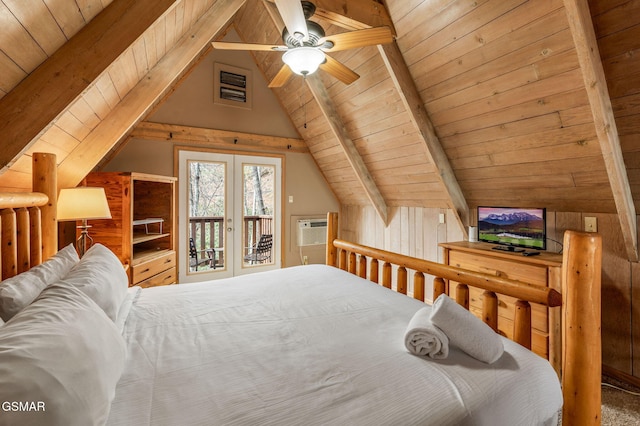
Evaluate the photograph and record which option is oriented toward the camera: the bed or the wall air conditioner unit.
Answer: the wall air conditioner unit

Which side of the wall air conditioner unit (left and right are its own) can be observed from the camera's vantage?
front

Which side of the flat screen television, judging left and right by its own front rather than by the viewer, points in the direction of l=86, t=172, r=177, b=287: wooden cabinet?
front

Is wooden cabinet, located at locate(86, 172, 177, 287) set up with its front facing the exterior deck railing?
no

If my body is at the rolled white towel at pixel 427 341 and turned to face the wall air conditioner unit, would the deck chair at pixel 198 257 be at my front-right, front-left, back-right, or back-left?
front-left

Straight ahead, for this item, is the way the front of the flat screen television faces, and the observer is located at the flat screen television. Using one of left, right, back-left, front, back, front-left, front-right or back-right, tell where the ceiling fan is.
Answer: front

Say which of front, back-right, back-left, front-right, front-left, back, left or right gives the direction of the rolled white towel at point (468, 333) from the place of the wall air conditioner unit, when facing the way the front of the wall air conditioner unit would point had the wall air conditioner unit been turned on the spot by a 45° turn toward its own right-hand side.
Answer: front-left

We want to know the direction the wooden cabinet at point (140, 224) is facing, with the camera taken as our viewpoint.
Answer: facing the viewer and to the right of the viewer

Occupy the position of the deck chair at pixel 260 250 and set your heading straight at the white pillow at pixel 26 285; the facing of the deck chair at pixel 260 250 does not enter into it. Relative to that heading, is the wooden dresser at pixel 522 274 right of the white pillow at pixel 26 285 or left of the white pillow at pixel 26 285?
left

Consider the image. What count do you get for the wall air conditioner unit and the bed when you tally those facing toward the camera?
1

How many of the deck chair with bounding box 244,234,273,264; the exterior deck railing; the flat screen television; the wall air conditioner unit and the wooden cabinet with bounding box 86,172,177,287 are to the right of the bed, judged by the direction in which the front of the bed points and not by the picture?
0

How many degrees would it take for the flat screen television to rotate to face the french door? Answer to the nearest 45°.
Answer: approximately 45° to its right

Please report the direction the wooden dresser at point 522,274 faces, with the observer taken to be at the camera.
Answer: facing the viewer and to the left of the viewer

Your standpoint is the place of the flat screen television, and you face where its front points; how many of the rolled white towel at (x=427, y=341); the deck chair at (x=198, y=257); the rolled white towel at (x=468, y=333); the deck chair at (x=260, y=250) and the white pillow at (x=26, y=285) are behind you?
0

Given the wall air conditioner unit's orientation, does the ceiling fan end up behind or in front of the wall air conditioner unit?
in front

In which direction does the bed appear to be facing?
to the viewer's right

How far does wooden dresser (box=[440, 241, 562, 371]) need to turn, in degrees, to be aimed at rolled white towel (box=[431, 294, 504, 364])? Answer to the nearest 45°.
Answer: approximately 45° to its left
